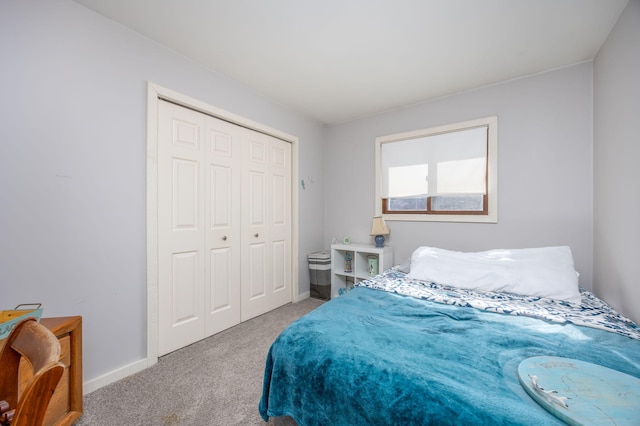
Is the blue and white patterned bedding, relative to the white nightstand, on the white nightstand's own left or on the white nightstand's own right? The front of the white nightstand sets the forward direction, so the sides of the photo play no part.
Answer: on the white nightstand's own left

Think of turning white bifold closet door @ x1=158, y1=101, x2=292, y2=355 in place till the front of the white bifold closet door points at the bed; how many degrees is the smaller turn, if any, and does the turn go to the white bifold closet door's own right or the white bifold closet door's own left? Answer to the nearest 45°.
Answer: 0° — it already faces it

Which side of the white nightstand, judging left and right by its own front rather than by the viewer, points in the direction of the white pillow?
left

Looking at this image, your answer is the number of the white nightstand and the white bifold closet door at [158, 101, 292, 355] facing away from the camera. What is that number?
0

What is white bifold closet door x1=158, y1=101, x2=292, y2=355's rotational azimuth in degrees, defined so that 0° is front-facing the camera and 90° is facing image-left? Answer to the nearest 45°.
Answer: approximately 315°

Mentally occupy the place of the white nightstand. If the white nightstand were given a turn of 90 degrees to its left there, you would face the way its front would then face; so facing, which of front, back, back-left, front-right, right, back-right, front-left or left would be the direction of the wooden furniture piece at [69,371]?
right

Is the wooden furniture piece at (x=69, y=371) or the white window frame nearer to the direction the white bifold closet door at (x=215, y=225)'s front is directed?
the white window frame

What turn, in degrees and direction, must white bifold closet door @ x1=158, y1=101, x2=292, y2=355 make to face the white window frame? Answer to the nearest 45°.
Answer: approximately 45° to its left

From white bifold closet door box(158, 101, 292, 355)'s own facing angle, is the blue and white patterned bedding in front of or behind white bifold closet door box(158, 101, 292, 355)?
in front

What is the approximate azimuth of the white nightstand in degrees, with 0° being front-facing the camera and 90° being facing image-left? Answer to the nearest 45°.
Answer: approximately 45°

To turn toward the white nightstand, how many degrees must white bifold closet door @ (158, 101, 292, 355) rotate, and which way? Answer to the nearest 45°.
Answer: approximately 45° to its left

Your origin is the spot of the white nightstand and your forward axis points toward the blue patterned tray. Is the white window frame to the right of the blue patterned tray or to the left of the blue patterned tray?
left

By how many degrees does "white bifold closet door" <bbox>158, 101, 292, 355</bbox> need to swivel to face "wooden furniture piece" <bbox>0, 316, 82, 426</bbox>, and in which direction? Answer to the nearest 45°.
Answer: approximately 90° to its right
